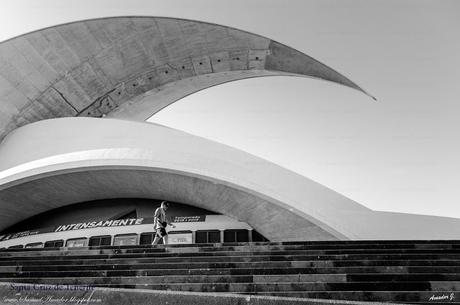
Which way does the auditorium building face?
toward the camera
